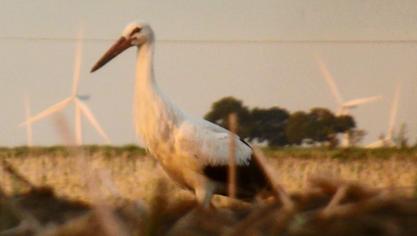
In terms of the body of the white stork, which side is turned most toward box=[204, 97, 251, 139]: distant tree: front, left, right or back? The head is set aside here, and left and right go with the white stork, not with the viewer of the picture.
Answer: right

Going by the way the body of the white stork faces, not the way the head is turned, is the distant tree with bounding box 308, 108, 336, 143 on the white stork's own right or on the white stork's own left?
on the white stork's own right

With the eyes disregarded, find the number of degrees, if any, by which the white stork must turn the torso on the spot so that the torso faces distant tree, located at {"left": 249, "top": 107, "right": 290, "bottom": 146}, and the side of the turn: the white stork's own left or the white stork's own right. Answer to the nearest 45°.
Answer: approximately 90° to the white stork's own right

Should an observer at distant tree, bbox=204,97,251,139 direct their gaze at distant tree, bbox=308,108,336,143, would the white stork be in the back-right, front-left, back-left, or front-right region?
back-right

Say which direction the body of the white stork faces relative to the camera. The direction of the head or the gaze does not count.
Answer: to the viewer's left

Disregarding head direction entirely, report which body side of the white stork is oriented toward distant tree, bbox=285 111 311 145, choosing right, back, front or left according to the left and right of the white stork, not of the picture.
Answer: right
